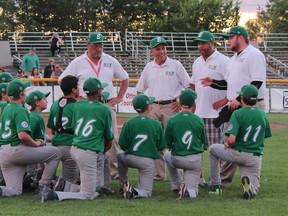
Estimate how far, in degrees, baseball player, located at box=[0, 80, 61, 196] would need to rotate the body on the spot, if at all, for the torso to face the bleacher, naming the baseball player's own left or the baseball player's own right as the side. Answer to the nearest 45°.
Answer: approximately 45° to the baseball player's own left

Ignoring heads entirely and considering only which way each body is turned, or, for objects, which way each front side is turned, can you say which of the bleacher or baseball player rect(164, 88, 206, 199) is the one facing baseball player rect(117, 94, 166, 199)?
the bleacher

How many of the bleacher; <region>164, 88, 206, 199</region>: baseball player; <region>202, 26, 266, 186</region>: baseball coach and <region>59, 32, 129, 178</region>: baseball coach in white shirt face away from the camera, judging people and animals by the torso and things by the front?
1

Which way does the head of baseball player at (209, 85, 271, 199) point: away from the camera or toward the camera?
away from the camera

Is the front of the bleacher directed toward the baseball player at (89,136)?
yes

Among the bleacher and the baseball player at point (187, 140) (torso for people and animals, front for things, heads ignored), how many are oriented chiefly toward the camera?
1

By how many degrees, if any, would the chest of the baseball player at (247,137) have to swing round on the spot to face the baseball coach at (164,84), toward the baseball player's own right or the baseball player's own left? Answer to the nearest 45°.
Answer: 0° — they already face them

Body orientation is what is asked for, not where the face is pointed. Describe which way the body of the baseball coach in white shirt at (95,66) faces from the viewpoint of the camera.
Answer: toward the camera

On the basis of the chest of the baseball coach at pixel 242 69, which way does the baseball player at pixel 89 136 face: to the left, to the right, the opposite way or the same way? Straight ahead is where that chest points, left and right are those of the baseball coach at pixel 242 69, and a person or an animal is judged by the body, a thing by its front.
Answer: the opposite way

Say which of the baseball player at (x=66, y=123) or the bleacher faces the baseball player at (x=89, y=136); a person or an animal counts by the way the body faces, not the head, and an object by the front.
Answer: the bleacher

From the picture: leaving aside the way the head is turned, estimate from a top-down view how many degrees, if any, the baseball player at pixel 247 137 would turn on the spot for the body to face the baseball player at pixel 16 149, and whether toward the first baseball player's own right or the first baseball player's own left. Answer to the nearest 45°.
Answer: approximately 45° to the first baseball player's own left

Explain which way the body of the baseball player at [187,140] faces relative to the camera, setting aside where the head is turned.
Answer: away from the camera

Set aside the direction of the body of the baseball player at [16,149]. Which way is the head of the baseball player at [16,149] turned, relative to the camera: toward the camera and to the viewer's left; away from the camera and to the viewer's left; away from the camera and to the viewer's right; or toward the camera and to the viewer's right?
away from the camera and to the viewer's right

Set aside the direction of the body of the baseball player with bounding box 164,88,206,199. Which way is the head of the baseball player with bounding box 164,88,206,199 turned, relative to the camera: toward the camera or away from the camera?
away from the camera

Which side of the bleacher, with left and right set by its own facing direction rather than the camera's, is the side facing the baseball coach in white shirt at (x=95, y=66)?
front

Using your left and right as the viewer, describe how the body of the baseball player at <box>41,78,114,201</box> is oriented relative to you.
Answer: facing away from the viewer and to the right of the viewer

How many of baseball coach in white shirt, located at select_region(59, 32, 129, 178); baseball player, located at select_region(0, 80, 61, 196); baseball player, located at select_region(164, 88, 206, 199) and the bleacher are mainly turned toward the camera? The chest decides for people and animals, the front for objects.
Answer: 2

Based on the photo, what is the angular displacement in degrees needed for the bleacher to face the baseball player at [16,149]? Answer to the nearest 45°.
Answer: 0° — it already faces them

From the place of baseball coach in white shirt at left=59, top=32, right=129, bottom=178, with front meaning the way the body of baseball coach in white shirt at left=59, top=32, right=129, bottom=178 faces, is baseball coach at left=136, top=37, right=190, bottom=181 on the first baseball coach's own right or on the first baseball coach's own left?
on the first baseball coach's own left

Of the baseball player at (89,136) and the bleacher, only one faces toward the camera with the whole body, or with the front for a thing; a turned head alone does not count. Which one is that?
the bleacher

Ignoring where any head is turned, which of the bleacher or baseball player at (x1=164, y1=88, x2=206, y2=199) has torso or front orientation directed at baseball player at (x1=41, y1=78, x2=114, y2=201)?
the bleacher
